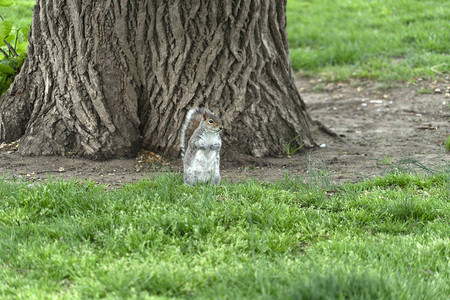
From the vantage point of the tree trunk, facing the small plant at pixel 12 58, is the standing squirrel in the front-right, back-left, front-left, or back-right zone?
back-left

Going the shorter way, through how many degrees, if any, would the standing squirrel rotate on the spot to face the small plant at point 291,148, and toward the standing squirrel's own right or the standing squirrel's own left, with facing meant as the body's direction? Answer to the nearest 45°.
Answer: approximately 90° to the standing squirrel's own left

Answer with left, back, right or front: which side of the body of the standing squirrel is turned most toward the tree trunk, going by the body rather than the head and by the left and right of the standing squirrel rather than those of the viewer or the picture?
back

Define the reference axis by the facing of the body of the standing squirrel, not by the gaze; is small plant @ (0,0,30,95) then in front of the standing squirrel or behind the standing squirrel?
behind
